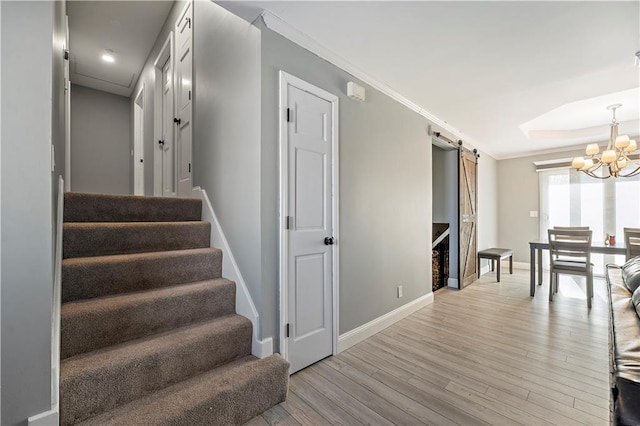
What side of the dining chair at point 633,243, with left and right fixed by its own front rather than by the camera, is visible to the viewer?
back

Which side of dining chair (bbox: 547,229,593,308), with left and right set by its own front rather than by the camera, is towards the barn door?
left

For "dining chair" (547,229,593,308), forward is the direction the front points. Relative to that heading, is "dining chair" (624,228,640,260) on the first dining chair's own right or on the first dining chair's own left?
on the first dining chair's own right

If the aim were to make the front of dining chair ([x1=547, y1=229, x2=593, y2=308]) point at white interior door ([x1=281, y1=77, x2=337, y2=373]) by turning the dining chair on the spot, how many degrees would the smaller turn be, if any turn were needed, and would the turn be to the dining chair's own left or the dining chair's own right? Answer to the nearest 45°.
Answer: approximately 135° to the dining chair's own left

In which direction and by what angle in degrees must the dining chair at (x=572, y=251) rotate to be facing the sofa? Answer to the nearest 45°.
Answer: approximately 180°

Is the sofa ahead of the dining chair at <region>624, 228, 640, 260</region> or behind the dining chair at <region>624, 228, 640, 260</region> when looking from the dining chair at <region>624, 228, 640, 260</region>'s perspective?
behind

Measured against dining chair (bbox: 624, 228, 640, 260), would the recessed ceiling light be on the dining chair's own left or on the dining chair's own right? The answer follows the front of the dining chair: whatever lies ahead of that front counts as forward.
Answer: on the dining chair's own left

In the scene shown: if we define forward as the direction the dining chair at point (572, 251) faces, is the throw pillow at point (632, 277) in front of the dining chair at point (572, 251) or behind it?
behind

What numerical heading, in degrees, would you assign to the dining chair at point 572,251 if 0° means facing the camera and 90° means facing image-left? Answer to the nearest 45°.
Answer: approximately 180°

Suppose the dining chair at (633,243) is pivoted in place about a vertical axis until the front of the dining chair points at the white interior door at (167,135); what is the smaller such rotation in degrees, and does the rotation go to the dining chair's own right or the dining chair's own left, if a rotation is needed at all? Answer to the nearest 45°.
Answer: approximately 135° to the dining chair's own left

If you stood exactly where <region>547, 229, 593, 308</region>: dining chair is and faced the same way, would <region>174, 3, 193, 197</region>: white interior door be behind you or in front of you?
behind
